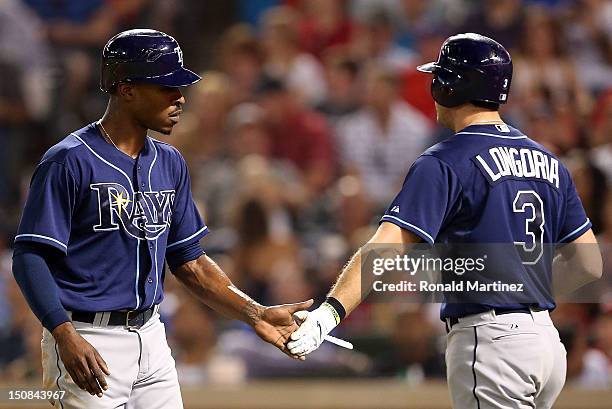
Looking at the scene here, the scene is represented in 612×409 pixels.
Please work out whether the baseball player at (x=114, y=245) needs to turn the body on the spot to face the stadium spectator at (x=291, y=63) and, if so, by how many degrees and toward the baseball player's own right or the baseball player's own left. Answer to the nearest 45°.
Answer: approximately 135° to the baseball player's own left

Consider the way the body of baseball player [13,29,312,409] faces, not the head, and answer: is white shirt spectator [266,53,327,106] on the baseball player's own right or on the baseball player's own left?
on the baseball player's own left

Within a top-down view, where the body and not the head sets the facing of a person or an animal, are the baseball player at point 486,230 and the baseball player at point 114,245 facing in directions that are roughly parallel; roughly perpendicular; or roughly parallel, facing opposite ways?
roughly parallel, facing opposite ways

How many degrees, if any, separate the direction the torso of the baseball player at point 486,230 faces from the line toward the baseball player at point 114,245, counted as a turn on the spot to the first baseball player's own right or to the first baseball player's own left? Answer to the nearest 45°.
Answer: approximately 45° to the first baseball player's own left

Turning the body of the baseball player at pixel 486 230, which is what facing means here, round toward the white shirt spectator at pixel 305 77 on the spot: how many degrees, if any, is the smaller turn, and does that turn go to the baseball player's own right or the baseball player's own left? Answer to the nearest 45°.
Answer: approximately 45° to the baseball player's own right

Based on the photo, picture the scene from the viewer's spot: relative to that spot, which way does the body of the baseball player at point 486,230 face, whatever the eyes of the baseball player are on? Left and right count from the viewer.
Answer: facing away from the viewer and to the left of the viewer

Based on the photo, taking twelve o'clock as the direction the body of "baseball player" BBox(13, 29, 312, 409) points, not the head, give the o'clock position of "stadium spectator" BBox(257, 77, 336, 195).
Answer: The stadium spectator is roughly at 8 o'clock from the baseball player.

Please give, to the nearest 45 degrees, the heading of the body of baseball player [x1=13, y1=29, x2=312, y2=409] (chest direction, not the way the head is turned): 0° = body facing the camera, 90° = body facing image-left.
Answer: approximately 315°

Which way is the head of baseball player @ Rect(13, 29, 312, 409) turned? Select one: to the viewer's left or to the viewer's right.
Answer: to the viewer's right
